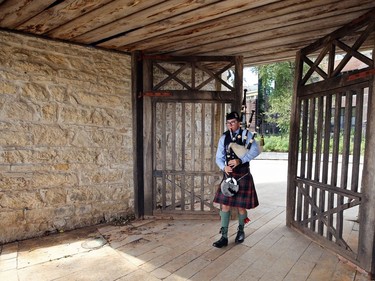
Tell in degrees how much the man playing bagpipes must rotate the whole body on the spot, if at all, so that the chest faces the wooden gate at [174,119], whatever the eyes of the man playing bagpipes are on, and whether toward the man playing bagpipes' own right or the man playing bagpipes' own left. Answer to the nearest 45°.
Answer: approximately 90° to the man playing bagpipes' own right

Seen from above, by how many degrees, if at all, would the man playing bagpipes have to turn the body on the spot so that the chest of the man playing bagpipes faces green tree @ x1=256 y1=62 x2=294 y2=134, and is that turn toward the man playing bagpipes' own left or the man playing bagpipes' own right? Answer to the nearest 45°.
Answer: approximately 135° to the man playing bagpipes' own right

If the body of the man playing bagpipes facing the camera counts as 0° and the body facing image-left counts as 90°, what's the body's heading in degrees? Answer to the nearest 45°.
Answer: approximately 45°

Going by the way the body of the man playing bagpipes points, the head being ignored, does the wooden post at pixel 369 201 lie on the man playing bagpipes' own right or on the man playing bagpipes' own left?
on the man playing bagpipes' own left

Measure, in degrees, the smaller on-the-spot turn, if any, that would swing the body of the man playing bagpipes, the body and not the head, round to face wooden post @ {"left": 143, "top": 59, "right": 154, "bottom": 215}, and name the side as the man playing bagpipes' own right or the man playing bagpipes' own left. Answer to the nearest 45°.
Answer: approximately 90° to the man playing bagpipes' own right

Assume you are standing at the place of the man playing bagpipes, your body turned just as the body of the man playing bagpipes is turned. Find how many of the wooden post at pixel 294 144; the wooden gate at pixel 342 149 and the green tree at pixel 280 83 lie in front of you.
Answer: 0

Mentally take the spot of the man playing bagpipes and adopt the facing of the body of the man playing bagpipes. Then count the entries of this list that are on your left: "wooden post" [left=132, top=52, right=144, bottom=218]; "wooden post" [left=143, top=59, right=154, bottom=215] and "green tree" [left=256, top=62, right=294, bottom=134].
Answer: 0
